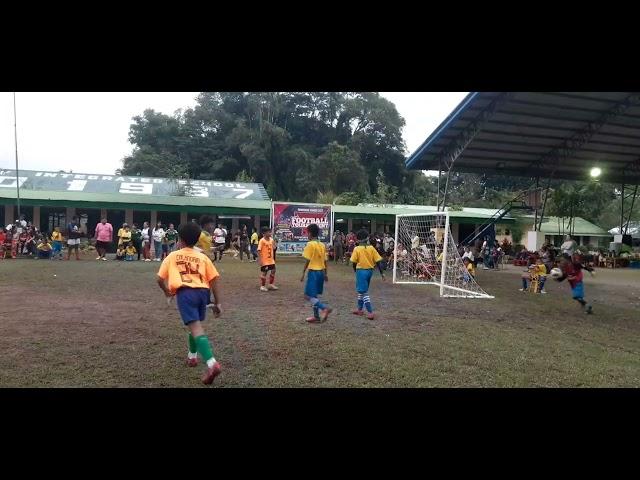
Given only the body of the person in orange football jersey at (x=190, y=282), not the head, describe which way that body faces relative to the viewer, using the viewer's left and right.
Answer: facing away from the viewer

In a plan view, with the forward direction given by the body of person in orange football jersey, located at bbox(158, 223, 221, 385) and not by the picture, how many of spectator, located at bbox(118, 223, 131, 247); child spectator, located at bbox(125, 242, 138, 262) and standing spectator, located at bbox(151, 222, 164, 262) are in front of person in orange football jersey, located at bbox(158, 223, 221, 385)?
3

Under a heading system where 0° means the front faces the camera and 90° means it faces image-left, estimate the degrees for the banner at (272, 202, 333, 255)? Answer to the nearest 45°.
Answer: approximately 0°

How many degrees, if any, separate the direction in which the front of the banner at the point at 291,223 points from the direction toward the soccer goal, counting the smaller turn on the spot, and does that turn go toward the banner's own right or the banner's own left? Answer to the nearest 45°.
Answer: approximately 45° to the banner's own left

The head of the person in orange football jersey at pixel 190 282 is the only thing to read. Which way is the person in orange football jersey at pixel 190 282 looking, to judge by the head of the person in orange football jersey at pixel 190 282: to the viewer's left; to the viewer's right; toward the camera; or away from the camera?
away from the camera

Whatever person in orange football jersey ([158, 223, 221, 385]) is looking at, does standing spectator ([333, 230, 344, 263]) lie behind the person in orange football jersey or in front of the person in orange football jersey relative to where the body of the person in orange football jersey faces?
in front

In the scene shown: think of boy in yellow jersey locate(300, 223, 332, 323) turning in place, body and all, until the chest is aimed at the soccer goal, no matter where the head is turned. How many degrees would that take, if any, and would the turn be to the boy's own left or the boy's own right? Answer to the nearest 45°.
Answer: approximately 90° to the boy's own right

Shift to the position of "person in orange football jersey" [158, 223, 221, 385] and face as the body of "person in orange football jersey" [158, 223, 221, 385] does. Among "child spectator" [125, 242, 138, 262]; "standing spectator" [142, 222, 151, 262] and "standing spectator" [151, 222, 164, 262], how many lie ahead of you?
3

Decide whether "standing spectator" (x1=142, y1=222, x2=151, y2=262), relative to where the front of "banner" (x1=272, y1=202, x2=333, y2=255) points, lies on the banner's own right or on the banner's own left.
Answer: on the banner's own right

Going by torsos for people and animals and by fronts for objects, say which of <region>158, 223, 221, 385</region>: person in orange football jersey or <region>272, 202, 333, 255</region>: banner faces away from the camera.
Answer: the person in orange football jersey

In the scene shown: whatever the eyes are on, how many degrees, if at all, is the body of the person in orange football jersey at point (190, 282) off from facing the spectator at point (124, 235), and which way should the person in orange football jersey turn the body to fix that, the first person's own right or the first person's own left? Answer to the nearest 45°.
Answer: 0° — they already face them

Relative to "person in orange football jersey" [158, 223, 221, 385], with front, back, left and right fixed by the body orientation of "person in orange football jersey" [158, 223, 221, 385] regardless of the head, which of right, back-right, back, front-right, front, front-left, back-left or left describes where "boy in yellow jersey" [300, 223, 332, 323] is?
front-right

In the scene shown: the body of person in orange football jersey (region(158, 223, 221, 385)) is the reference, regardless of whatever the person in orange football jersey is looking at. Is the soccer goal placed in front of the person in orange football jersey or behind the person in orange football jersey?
in front
